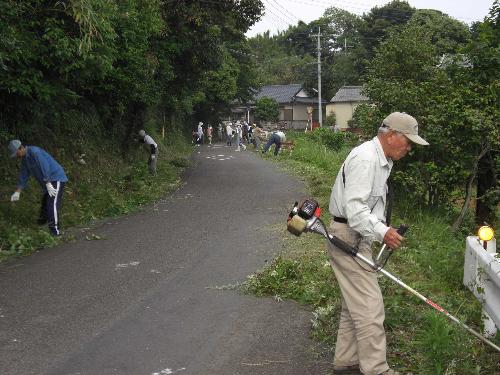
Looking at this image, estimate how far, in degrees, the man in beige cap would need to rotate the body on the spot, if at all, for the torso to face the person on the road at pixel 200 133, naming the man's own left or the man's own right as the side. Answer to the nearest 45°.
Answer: approximately 90° to the man's own left

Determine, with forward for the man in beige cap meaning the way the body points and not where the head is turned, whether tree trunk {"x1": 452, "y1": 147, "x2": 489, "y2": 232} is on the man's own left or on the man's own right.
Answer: on the man's own left

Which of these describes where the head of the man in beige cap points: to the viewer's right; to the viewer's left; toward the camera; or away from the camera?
to the viewer's right

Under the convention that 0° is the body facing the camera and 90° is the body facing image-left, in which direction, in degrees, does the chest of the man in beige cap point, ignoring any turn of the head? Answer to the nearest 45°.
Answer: approximately 270°

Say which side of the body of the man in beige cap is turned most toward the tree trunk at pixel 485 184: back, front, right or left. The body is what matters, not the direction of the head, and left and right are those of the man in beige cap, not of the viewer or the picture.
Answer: left

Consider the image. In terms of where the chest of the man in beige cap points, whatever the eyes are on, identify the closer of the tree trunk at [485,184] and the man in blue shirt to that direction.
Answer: the tree trunk

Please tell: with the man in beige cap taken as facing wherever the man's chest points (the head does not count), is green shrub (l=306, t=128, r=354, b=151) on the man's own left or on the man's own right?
on the man's own left

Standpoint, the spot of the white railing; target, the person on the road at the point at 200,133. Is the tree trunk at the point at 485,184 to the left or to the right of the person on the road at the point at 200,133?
right
